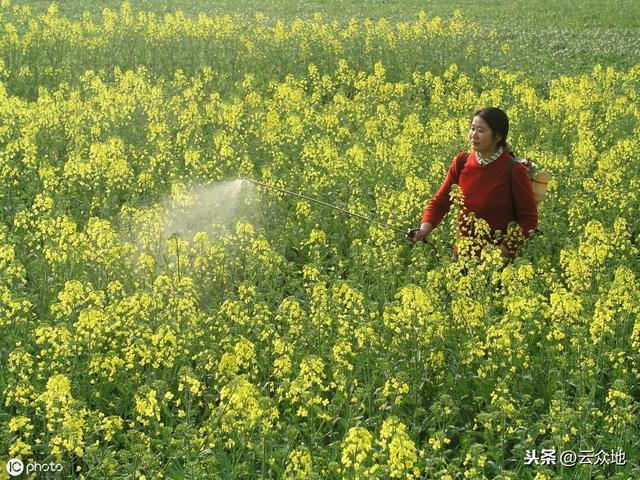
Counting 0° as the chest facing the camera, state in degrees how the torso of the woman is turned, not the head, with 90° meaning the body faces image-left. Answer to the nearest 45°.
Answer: approximately 45°
